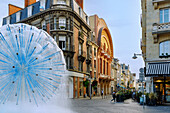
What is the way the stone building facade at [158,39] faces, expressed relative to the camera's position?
facing the viewer

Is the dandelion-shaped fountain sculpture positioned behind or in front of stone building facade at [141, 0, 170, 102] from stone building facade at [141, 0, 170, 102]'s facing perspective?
in front
